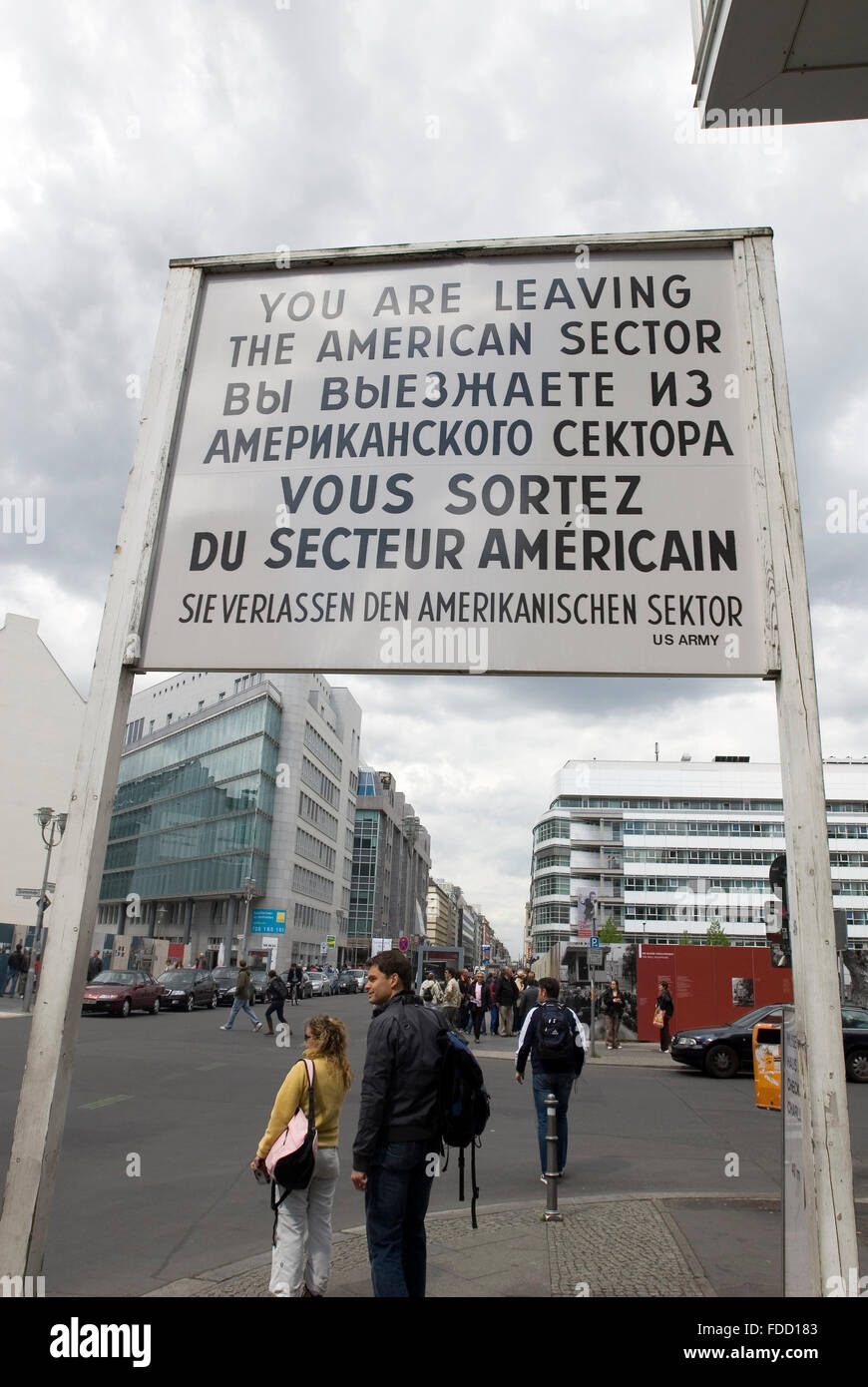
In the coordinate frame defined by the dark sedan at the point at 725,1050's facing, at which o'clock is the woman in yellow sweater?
The woman in yellow sweater is roughly at 9 o'clock from the dark sedan.

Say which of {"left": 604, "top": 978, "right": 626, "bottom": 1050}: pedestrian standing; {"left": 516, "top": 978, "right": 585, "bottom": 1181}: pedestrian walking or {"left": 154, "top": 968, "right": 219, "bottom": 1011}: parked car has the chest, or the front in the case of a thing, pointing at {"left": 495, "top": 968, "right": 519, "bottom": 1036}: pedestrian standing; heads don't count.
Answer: {"left": 516, "top": 978, "right": 585, "bottom": 1181}: pedestrian walking

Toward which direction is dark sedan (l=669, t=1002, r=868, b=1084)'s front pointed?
to the viewer's left

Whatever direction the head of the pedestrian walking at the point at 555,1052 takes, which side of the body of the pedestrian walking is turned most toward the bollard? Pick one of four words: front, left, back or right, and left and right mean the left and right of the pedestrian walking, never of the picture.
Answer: back

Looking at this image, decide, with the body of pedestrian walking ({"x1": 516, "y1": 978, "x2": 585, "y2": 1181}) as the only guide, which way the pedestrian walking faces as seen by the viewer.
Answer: away from the camera

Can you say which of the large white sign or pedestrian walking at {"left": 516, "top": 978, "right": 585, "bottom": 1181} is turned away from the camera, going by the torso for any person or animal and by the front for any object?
the pedestrian walking

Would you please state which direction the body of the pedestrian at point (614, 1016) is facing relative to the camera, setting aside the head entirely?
toward the camera

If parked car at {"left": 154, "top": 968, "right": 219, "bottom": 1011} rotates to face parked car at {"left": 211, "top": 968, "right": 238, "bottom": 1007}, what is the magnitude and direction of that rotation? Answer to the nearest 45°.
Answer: approximately 135° to its right

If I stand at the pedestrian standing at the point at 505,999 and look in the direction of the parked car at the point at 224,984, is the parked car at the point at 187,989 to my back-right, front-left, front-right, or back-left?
front-left

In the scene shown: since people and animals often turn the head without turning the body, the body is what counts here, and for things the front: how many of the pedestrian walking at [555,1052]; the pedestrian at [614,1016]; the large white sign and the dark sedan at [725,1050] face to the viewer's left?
1

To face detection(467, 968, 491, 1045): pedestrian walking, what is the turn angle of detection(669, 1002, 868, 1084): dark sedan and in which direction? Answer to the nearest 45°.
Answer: approximately 45° to its right

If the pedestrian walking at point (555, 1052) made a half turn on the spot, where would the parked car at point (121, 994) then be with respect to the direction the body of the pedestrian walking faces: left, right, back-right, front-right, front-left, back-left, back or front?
back-right

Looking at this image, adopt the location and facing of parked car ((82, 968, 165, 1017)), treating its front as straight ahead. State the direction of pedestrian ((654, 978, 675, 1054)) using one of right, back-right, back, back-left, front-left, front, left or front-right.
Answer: left

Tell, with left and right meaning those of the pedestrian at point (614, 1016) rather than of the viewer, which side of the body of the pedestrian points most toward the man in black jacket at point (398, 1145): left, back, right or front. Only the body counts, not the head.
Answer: front

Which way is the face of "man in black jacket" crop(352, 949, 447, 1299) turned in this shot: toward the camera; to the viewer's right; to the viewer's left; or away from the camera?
to the viewer's left

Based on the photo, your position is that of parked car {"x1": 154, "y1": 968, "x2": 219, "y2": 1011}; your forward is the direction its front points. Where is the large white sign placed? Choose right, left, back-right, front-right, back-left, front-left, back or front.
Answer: front-left

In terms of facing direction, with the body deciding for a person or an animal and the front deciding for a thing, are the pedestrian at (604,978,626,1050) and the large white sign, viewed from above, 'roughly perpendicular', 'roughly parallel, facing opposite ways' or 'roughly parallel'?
roughly parallel

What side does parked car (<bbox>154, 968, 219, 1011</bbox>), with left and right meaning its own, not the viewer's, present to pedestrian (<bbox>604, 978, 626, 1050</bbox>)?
left

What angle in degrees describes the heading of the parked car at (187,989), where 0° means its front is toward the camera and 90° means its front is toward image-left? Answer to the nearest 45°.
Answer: approximately 45°

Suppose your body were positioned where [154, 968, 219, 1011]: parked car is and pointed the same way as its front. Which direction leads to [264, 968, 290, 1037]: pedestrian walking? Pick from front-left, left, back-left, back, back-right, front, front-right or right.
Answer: front-left

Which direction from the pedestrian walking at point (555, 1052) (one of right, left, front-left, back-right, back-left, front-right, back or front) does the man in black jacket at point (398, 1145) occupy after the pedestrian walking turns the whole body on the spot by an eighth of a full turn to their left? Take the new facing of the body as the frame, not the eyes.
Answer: back-left
